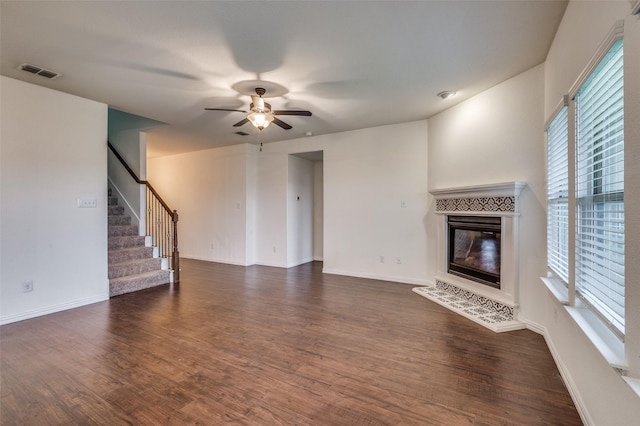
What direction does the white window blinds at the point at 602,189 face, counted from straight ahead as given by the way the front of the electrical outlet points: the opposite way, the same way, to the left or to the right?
the opposite way

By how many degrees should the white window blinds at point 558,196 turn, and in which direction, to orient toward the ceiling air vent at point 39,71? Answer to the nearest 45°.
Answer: approximately 45° to its left

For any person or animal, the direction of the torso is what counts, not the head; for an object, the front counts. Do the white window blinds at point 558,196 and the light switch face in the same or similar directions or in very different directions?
very different directions

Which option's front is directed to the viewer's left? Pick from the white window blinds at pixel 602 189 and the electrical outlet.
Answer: the white window blinds

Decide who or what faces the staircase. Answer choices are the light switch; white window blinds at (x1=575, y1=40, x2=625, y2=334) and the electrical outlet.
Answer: the white window blinds

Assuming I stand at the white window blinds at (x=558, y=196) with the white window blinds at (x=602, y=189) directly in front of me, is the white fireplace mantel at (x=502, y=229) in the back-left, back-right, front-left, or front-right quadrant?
back-right

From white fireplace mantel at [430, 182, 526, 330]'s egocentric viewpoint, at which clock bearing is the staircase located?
The staircase is roughly at 1 o'clock from the white fireplace mantel.

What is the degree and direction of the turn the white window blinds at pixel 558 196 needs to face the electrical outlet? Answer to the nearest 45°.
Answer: approximately 45° to its left

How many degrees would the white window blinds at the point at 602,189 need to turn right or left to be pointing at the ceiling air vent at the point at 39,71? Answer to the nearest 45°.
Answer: approximately 45° to its left

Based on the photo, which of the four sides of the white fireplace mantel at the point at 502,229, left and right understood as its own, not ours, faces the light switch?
front

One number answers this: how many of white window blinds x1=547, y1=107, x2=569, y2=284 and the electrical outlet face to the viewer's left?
1

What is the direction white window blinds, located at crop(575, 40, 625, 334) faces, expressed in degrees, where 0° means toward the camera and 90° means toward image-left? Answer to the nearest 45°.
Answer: approximately 90°
